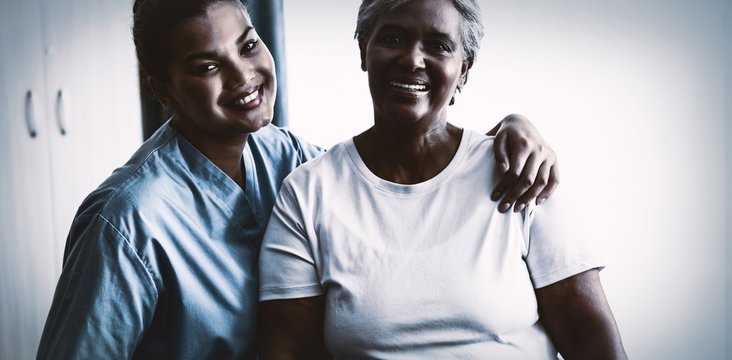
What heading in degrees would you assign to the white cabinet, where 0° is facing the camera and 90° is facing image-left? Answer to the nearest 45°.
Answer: approximately 0°

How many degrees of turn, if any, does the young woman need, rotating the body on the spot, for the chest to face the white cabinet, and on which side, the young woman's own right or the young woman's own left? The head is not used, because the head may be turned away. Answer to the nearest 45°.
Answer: approximately 180°

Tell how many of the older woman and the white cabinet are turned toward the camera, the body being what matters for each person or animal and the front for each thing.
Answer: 2

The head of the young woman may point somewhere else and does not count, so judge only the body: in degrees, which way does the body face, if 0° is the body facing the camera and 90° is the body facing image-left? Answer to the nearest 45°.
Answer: approximately 315°

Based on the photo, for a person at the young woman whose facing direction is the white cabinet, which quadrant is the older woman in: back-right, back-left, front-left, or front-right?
back-right

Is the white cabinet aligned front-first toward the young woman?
yes

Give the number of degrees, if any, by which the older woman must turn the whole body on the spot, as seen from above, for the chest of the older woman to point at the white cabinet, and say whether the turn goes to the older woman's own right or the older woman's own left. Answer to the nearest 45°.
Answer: approximately 135° to the older woman's own right

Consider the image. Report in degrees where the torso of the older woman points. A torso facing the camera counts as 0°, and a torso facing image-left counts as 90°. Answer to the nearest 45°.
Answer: approximately 0°
